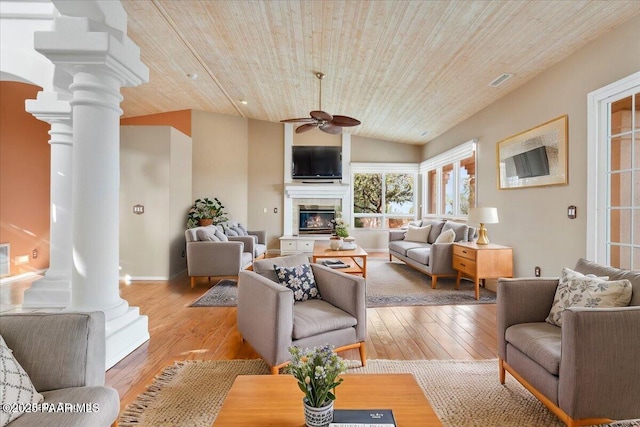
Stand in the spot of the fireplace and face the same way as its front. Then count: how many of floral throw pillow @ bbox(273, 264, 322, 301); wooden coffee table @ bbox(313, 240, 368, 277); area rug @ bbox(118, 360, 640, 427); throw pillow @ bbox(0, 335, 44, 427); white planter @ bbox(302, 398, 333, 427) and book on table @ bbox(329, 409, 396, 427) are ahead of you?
6

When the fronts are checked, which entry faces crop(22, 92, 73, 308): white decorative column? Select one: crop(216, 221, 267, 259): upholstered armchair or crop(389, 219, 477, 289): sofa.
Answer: the sofa

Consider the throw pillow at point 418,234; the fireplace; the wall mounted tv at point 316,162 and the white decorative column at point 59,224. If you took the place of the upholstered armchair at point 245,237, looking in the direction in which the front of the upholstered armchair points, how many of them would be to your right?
1

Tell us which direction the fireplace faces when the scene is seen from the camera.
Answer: facing the viewer

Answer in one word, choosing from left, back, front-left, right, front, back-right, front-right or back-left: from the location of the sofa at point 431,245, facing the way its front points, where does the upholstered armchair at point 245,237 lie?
front-right

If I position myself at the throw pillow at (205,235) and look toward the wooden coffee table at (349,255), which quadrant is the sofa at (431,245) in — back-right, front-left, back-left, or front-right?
front-left

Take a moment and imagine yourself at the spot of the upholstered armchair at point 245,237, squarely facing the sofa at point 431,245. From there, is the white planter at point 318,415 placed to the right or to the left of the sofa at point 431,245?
right

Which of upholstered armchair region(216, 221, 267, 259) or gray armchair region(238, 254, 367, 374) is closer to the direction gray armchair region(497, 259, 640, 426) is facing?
the gray armchair

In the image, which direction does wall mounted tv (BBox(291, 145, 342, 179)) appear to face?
toward the camera

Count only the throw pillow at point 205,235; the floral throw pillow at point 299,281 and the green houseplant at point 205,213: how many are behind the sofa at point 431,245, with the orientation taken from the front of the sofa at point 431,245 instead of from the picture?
0

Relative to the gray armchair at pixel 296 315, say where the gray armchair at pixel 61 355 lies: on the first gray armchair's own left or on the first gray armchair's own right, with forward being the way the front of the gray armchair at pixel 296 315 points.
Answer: on the first gray armchair's own right

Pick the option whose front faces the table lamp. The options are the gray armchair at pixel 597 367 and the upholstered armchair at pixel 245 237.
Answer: the upholstered armchair

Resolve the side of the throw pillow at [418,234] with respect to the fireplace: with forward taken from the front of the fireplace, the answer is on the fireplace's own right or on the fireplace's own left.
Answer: on the fireplace's own left

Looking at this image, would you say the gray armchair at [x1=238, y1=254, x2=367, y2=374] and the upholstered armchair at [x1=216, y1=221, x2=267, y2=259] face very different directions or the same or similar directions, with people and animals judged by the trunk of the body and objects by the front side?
same or similar directions

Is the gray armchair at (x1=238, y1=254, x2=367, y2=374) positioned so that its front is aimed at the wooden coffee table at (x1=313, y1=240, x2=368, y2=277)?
no

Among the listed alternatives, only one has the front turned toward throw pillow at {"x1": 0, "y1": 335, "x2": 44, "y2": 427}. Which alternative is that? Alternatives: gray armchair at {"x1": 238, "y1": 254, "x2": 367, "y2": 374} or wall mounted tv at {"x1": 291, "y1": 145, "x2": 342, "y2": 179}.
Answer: the wall mounted tv

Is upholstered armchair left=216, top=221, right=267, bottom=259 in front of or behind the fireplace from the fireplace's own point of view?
in front

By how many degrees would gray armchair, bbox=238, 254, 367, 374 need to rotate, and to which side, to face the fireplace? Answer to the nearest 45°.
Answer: approximately 135° to its left

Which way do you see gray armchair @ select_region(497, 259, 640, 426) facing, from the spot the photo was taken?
facing the viewer and to the left of the viewer

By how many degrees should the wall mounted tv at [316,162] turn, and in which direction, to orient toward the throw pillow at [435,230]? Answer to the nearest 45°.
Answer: approximately 45° to its left

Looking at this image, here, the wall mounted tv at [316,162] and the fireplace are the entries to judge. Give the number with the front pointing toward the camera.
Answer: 2

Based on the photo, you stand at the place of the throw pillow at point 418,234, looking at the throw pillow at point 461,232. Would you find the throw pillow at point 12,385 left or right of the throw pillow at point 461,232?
right

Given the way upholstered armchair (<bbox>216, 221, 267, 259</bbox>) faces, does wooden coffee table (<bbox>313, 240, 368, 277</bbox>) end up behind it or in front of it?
in front

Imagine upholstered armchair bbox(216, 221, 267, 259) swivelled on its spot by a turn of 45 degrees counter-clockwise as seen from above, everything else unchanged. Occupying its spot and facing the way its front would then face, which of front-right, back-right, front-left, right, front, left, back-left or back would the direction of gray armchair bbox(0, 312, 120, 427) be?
right
